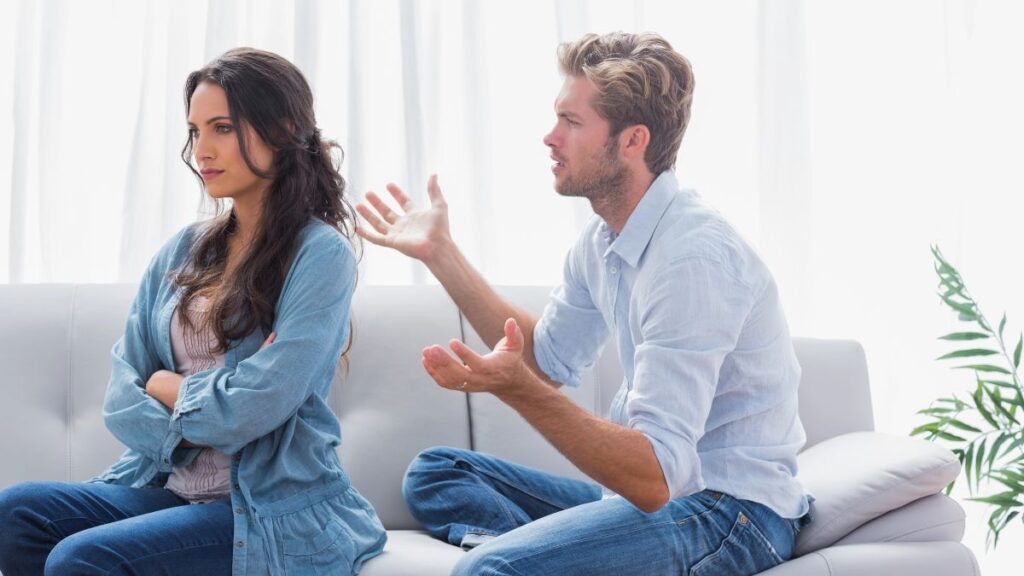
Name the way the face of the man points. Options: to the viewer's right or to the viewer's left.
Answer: to the viewer's left

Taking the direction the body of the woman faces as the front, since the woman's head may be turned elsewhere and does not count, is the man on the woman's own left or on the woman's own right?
on the woman's own left

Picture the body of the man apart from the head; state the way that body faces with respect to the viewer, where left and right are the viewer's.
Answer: facing to the left of the viewer

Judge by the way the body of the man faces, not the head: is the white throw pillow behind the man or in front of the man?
behind

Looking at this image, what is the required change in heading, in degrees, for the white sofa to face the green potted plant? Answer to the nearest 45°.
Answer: approximately 90° to its left

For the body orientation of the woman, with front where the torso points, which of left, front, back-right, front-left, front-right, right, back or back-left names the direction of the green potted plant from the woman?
back-left

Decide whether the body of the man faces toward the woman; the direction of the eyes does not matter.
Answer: yes

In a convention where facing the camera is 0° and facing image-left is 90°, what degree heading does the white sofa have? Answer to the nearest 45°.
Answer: approximately 0°
